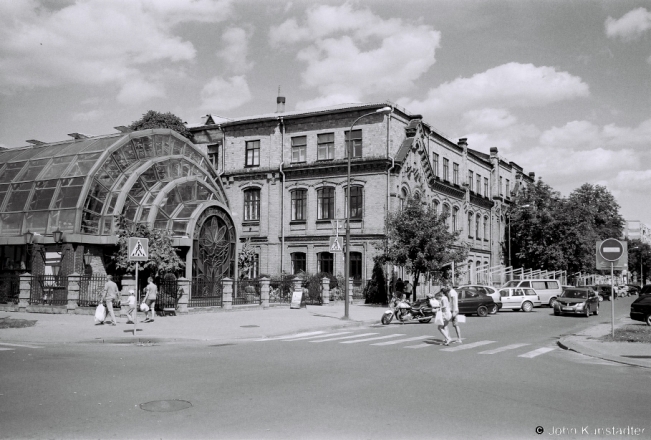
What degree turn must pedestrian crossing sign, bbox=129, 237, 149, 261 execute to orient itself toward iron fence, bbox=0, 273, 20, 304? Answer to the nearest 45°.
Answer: approximately 135° to its right

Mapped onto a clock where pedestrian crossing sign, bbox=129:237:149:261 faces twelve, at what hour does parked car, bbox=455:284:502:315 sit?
The parked car is roughly at 8 o'clock from the pedestrian crossing sign.

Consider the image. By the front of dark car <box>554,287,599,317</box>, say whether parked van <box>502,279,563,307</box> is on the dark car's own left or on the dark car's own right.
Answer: on the dark car's own right

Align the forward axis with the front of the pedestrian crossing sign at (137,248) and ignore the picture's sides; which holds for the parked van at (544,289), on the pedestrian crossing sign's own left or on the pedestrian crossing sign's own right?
on the pedestrian crossing sign's own left

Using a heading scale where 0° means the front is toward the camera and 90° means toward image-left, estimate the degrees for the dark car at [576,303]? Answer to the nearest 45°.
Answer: approximately 45°

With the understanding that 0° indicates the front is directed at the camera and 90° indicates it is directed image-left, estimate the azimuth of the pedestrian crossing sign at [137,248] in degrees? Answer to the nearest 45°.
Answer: approximately 0°
